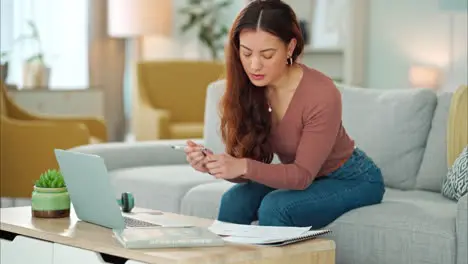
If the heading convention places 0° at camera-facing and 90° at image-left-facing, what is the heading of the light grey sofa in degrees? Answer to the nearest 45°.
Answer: approximately 45°

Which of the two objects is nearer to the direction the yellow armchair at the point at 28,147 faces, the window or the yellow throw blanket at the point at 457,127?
the yellow throw blanket

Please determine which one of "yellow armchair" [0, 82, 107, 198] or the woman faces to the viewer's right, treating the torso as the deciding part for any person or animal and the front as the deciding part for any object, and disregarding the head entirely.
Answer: the yellow armchair

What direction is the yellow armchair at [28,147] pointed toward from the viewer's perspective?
to the viewer's right

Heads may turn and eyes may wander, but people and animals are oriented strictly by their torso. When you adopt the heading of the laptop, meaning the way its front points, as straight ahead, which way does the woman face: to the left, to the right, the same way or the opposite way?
the opposite way

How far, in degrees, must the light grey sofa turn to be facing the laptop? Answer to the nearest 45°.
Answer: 0° — it already faces it

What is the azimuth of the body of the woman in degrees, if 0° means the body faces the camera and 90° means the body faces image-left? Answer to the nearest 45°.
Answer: approximately 45°

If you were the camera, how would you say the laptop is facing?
facing away from the viewer and to the right of the viewer

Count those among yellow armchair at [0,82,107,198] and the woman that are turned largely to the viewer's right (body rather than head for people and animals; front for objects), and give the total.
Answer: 1
